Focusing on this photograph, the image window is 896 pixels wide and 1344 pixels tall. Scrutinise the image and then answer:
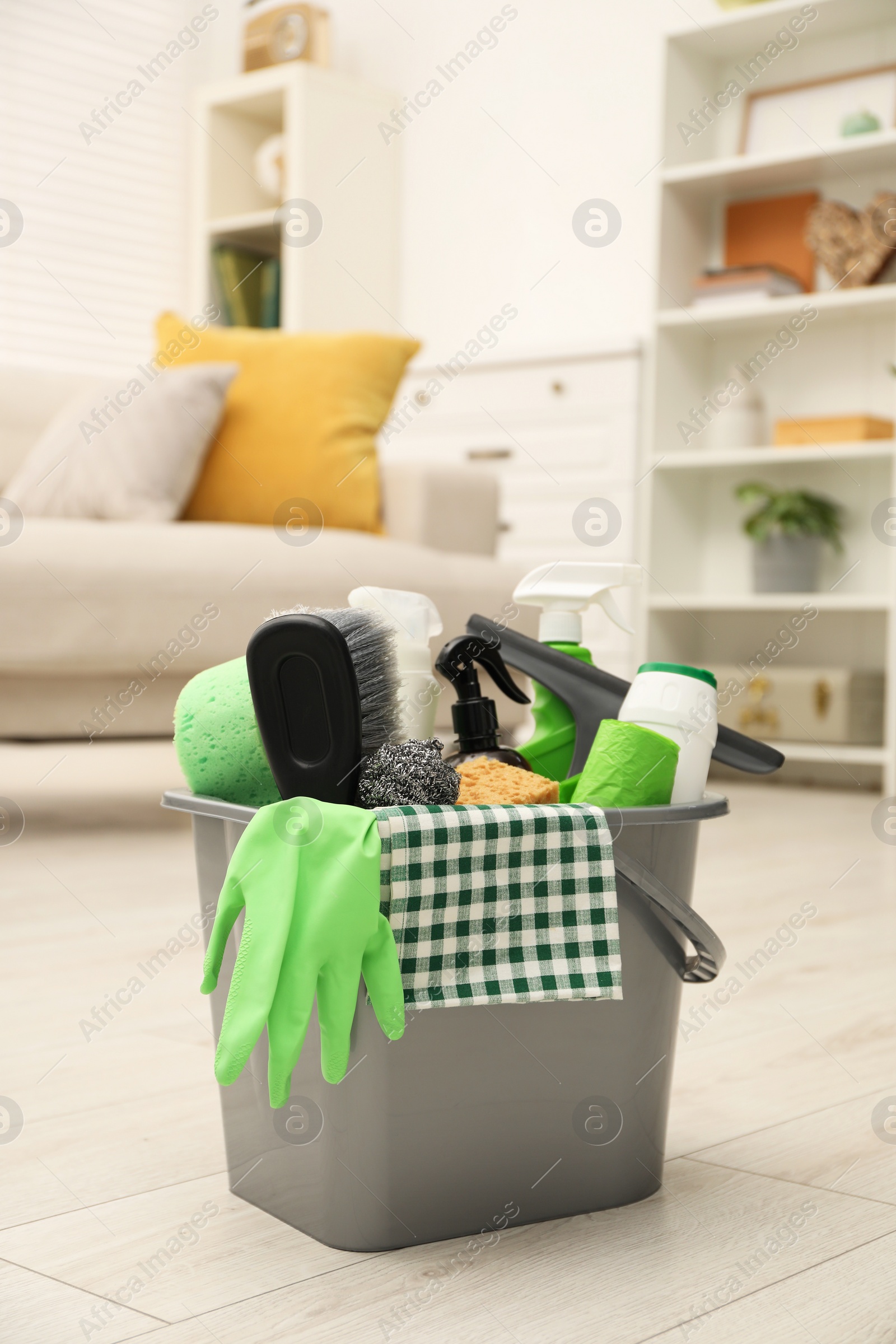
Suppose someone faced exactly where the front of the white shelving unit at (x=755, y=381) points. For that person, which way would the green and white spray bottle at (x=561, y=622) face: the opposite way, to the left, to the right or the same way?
to the left

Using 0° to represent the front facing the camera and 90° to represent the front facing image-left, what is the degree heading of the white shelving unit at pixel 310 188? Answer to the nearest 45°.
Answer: approximately 45°

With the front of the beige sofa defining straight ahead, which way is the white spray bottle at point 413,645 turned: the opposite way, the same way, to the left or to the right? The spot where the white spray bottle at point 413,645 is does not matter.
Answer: to the right

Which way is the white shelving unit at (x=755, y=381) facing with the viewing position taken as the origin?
facing the viewer

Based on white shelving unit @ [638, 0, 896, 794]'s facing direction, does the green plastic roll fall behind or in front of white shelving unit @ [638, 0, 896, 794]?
in front

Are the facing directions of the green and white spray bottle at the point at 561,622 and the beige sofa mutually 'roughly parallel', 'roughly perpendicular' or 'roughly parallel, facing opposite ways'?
roughly perpendicular

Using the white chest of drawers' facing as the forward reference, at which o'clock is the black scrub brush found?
The black scrub brush is roughly at 12 o'clock from the white chest of drawers.

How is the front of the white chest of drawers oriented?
toward the camera

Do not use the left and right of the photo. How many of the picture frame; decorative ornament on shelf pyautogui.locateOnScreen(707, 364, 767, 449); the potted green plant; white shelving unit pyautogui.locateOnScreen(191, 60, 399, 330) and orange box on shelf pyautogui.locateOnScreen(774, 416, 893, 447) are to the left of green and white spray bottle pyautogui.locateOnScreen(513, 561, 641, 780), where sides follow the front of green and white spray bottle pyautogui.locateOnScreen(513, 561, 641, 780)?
5

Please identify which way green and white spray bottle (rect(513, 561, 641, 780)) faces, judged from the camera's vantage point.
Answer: facing to the right of the viewer

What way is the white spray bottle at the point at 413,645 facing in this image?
to the viewer's left

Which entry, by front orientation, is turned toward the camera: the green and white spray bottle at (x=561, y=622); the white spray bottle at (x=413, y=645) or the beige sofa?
the beige sofa

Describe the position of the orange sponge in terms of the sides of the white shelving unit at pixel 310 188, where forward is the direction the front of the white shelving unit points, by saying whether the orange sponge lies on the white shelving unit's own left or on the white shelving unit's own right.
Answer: on the white shelving unit's own left
